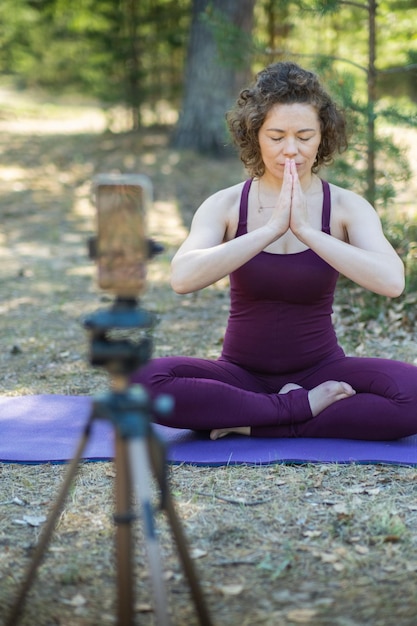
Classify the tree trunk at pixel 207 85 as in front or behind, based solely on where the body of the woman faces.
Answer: behind

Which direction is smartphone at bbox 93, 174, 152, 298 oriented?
toward the camera

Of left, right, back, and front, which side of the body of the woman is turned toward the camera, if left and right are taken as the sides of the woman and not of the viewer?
front

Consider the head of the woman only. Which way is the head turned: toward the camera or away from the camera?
toward the camera

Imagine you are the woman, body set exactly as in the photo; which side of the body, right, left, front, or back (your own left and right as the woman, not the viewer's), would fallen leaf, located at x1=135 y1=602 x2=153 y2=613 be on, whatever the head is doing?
front

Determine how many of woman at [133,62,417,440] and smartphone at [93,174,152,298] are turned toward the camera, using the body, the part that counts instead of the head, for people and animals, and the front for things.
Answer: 2

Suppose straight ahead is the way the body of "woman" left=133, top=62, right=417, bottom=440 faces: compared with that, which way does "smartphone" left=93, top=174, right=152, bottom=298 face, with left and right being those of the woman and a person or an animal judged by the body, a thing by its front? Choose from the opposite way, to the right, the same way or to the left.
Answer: the same way
